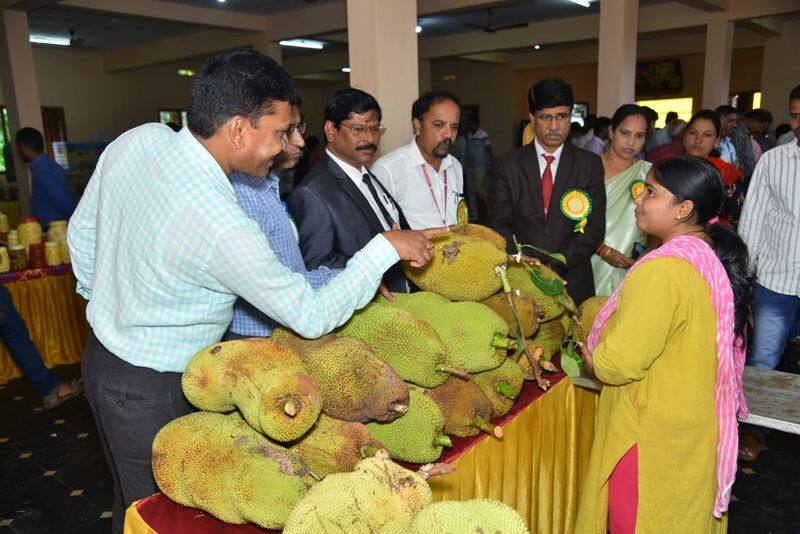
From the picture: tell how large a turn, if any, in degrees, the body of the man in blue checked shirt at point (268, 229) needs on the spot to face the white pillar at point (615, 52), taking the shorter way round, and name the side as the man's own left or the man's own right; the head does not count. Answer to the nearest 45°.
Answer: approximately 45° to the man's own left

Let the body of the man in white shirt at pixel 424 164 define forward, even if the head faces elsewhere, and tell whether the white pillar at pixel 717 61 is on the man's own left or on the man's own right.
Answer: on the man's own left

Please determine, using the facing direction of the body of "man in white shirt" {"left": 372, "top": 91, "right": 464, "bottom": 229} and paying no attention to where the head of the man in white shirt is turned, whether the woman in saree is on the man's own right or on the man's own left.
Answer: on the man's own left

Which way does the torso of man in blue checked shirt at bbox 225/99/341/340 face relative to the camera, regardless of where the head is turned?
to the viewer's right

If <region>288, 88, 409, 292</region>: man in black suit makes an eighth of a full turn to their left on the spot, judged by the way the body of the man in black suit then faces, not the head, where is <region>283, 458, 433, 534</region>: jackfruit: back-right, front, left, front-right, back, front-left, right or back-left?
right

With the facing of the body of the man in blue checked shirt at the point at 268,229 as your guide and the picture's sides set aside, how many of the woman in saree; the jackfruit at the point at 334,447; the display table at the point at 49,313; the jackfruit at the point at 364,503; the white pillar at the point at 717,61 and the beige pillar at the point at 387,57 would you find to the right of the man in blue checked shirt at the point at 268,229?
2

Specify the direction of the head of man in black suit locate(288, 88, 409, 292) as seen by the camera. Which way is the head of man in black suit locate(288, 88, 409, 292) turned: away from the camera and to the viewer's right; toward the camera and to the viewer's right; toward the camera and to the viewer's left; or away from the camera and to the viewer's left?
toward the camera and to the viewer's right

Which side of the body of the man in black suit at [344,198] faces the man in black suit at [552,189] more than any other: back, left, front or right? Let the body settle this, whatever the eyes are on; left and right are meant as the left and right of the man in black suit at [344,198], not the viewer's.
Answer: left

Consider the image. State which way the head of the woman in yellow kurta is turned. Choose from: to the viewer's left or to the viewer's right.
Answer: to the viewer's left

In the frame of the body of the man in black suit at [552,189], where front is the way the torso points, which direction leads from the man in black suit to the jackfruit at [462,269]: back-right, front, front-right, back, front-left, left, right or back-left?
front

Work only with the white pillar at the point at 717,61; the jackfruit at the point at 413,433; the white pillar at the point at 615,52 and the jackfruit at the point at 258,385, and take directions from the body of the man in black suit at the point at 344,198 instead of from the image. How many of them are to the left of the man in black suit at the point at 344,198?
2

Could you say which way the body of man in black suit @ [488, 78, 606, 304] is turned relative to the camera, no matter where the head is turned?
toward the camera

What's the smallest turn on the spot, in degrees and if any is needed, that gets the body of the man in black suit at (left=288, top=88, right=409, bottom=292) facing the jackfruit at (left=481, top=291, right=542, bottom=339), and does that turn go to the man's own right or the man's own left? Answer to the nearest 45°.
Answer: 0° — they already face it

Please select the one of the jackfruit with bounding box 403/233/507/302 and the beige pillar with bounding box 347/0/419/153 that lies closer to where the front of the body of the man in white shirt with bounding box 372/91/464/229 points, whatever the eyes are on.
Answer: the jackfruit

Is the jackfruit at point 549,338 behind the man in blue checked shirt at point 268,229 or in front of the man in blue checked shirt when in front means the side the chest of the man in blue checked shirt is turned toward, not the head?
in front
